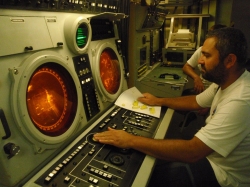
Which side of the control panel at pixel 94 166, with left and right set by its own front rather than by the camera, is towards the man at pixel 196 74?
left

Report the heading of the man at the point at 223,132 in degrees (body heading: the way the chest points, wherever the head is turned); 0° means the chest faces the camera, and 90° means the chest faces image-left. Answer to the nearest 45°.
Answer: approximately 90°

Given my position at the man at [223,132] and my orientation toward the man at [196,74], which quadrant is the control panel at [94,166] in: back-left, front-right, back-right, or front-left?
back-left

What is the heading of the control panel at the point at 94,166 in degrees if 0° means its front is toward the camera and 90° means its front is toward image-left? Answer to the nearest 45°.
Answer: approximately 315°

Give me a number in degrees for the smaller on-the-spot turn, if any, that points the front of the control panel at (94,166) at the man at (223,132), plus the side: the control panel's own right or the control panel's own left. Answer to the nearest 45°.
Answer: approximately 45° to the control panel's own left

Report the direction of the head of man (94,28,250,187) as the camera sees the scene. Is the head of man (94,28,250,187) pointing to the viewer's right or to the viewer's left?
to the viewer's left

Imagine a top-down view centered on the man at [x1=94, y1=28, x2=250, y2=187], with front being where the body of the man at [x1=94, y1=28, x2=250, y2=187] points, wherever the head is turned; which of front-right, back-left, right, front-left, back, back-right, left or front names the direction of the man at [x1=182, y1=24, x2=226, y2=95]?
right

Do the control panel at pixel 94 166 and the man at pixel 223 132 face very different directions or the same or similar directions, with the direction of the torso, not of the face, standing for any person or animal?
very different directions

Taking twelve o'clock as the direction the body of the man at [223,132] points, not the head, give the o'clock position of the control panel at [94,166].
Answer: The control panel is roughly at 11 o'clock from the man.

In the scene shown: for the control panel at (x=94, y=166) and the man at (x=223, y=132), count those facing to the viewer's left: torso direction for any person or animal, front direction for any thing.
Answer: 1
